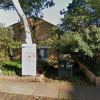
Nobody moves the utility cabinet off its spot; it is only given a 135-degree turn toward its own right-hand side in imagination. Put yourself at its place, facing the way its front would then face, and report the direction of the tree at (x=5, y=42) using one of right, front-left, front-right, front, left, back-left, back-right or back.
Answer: front

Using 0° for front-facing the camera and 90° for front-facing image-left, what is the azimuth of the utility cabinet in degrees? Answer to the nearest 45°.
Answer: approximately 0°

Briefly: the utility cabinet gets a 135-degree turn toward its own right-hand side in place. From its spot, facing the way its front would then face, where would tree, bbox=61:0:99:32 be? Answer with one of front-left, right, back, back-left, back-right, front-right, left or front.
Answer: back-right

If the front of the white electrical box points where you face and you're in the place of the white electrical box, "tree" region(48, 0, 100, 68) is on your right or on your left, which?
on your left
